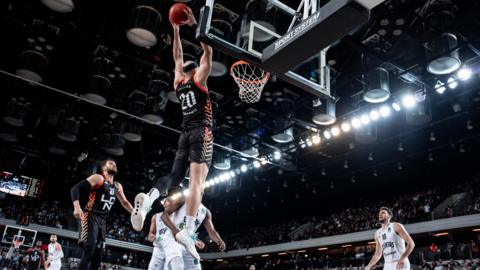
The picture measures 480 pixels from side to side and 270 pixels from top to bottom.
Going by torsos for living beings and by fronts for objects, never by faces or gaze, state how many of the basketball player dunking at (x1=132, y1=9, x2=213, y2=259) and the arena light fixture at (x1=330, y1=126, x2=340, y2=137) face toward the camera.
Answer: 1

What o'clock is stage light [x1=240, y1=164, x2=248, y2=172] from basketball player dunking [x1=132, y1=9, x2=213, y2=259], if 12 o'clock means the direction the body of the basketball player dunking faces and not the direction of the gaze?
The stage light is roughly at 11 o'clock from the basketball player dunking.

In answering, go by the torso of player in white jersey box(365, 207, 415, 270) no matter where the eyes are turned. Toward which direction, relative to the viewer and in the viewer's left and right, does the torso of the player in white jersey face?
facing the viewer and to the left of the viewer

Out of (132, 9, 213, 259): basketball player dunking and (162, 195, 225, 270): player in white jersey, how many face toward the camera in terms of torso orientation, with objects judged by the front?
1

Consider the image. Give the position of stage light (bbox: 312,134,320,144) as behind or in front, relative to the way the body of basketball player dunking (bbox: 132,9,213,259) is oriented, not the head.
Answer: in front

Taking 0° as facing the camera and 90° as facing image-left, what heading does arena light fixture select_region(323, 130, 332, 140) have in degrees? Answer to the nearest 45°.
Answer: approximately 0°

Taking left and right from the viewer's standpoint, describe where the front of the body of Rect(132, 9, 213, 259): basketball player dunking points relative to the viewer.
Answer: facing away from the viewer and to the right of the viewer
